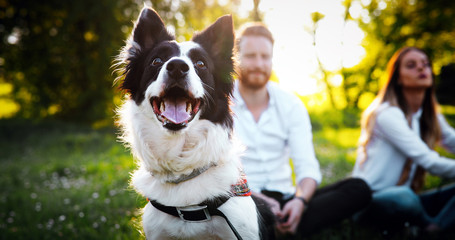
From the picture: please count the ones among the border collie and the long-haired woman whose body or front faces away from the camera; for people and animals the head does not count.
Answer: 0

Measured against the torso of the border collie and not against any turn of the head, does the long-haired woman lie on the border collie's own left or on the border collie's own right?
on the border collie's own left

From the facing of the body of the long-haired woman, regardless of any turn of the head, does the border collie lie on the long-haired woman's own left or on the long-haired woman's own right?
on the long-haired woman's own right

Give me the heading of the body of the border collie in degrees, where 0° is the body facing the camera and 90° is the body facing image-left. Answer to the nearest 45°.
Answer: approximately 0°
